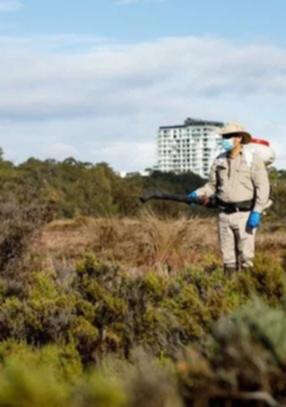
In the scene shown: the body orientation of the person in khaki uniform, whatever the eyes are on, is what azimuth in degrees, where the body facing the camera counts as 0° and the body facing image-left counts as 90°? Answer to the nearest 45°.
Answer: approximately 45°
